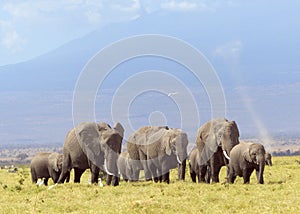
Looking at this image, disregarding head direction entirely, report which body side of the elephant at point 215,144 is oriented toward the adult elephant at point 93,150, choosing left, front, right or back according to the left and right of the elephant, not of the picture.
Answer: right

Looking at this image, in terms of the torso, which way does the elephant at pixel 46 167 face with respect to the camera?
to the viewer's right

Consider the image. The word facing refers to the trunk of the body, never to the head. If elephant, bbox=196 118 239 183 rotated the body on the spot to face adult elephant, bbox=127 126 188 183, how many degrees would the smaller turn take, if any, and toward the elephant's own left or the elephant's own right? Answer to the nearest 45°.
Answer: approximately 135° to the elephant's own right

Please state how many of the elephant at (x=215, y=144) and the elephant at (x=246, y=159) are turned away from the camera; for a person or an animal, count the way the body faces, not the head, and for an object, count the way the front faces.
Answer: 0

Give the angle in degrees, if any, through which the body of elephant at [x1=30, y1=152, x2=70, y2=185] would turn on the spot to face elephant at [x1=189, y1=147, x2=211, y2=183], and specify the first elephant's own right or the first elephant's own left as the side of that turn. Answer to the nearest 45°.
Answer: approximately 45° to the first elephant's own right

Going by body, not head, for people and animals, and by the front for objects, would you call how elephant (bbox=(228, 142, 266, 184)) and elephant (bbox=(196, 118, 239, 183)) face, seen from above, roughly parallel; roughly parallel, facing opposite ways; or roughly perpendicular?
roughly parallel

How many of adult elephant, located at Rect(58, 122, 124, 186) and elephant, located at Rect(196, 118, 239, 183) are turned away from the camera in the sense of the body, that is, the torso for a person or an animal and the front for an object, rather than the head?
0

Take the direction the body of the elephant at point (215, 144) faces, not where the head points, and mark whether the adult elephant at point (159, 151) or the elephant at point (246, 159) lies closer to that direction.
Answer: the elephant

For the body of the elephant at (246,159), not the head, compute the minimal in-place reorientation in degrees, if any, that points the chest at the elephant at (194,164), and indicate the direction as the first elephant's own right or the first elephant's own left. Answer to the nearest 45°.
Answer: approximately 180°

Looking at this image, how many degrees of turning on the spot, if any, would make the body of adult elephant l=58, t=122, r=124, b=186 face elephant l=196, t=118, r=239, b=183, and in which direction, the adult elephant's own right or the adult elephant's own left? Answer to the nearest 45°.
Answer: approximately 45° to the adult elephant's own left

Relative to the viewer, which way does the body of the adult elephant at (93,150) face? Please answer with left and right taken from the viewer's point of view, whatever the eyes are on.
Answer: facing the viewer and to the right of the viewer
